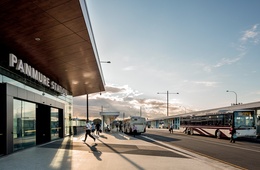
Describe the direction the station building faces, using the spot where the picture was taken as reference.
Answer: facing the viewer and to the right of the viewer

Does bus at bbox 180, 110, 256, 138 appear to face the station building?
no

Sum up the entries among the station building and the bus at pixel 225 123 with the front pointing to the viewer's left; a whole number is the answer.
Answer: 0
